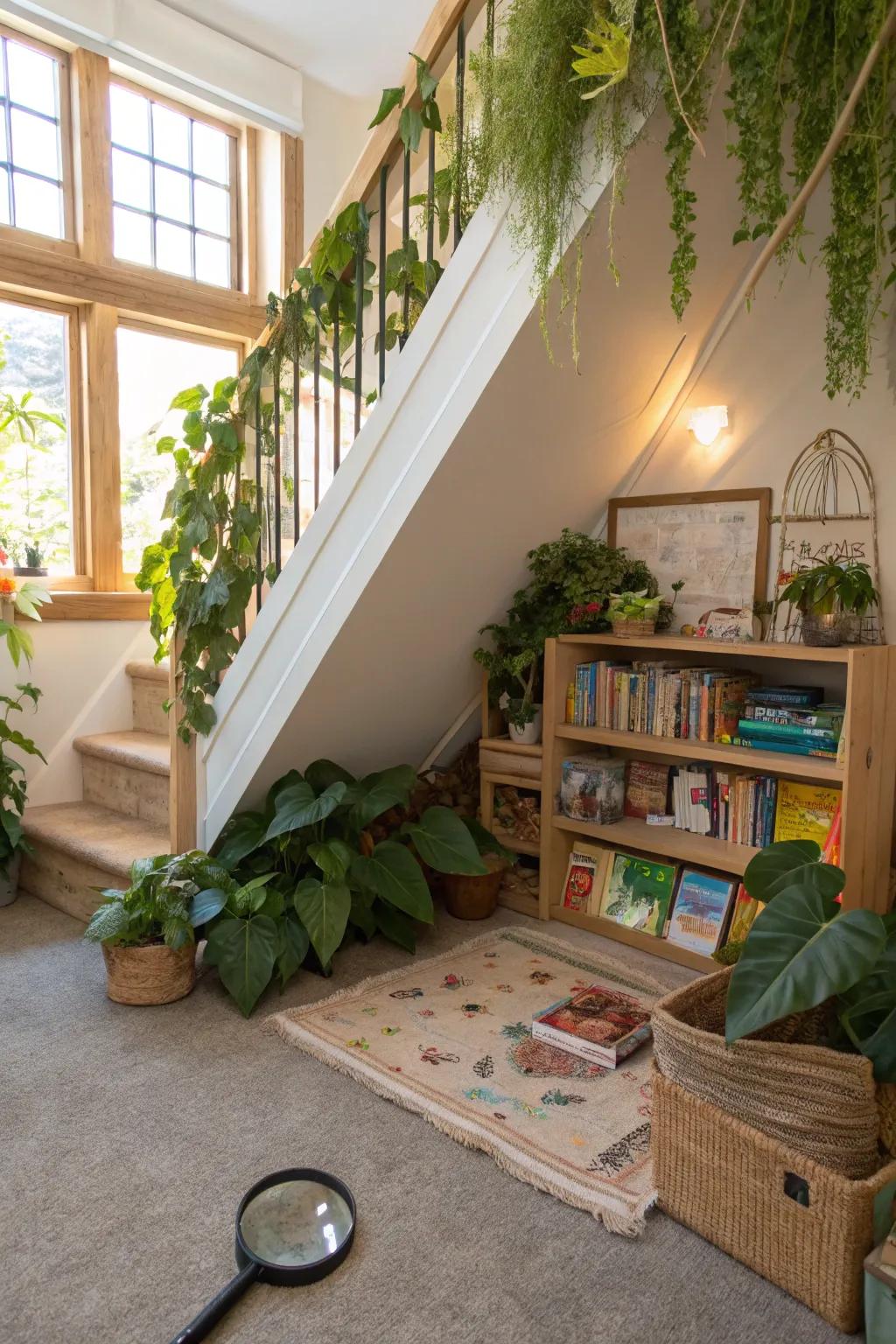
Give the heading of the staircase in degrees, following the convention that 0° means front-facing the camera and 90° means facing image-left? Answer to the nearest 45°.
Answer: approximately 45°

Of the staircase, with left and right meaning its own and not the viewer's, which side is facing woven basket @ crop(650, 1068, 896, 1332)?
left

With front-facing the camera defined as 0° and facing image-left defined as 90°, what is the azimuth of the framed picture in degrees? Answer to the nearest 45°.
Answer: approximately 45°

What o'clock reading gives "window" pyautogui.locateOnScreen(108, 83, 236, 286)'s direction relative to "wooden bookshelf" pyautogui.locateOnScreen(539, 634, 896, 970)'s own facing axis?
The window is roughly at 2 o'clock from the wooden bookshelf.

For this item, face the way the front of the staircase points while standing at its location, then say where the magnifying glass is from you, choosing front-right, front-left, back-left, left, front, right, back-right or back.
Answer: front-left
